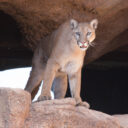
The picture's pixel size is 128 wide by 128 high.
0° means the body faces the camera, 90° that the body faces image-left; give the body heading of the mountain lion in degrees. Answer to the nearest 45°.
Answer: approximately 315°

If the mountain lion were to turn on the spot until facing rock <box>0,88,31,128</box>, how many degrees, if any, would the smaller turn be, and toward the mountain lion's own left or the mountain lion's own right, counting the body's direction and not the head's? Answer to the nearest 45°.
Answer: approximately 90° to the mountain lion's own right
